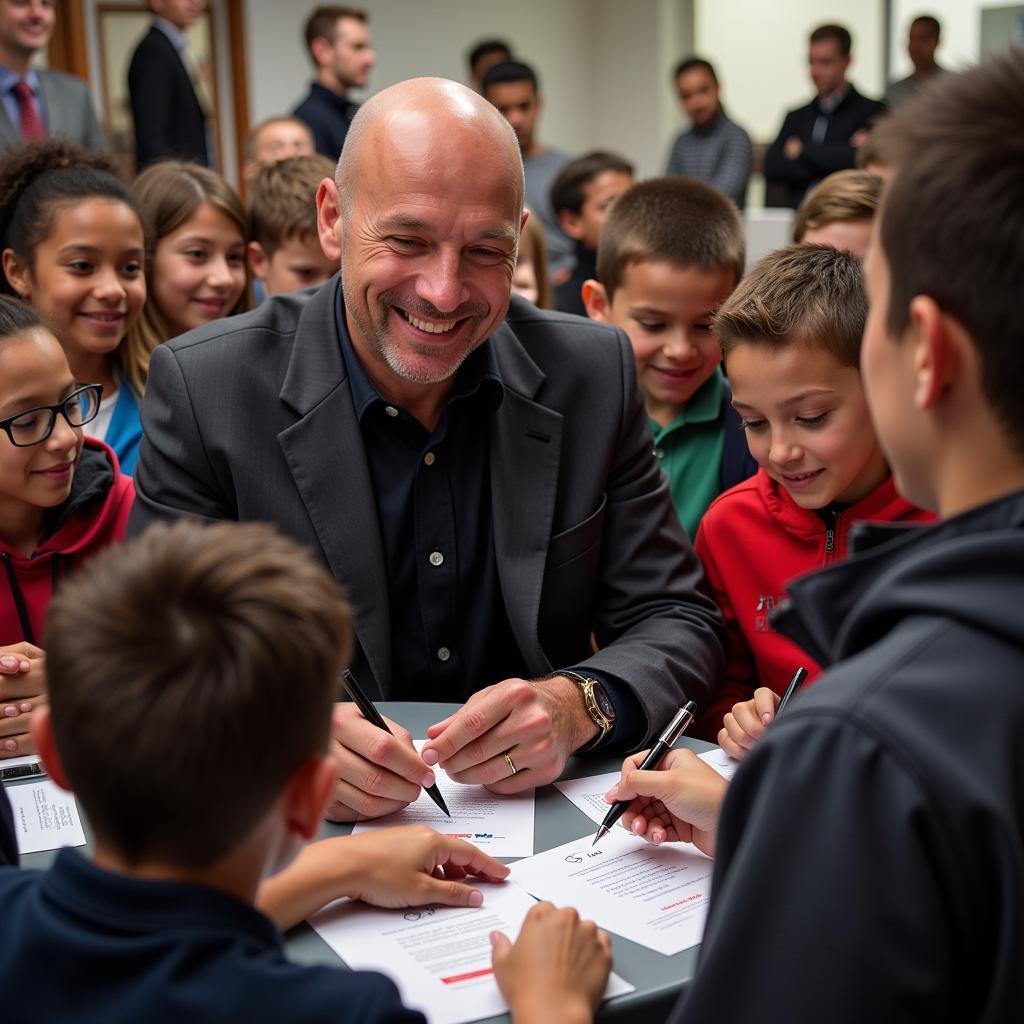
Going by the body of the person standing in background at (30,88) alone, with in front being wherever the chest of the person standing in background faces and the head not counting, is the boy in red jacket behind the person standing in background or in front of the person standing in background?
in front

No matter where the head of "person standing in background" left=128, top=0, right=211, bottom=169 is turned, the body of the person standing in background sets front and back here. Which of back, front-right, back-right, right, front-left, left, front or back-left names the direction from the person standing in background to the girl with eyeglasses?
front-right

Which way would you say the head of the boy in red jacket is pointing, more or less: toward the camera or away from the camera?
toward the camera

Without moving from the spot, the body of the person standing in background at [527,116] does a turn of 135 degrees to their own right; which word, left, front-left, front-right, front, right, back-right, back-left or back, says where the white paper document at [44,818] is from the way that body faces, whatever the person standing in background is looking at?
back-left

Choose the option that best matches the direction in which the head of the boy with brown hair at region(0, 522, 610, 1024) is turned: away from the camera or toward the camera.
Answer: away from the camera

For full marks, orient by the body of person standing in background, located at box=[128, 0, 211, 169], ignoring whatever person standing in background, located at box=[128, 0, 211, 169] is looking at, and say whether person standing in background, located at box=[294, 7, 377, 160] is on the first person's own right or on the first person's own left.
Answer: on the first person's own left

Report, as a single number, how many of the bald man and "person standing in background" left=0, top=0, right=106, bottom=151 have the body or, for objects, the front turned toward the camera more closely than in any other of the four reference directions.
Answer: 2

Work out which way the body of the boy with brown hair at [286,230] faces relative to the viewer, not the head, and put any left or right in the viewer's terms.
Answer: facing the viewer and to the right of the viewer

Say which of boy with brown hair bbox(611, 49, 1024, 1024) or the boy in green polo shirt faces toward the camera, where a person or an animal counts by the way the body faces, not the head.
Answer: the boy in green polo shirt

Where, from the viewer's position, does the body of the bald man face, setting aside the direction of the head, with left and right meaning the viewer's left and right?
facing the viewer

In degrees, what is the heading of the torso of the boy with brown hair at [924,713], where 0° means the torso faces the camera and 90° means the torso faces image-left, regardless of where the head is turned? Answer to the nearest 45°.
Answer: approximately 135°

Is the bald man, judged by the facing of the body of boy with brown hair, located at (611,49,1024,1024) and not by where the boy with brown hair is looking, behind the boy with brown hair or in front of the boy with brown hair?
in front

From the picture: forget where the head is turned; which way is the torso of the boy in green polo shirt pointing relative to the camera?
toward the camera
